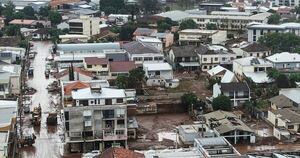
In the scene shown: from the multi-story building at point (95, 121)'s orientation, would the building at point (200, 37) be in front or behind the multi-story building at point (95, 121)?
behind

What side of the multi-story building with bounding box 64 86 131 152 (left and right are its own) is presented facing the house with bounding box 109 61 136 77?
back

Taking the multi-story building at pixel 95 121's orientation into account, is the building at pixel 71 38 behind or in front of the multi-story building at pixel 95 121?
behind

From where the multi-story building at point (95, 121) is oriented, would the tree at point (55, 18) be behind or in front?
behind

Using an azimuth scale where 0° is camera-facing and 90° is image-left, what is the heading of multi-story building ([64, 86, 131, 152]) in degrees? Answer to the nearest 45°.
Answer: approximately 0°

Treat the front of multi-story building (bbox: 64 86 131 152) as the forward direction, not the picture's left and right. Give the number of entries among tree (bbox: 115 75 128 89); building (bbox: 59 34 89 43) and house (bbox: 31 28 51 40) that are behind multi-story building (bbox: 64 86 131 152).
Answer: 3

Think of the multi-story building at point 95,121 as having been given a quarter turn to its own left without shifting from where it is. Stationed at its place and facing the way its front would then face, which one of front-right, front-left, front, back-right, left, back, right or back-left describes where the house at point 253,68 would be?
front-left

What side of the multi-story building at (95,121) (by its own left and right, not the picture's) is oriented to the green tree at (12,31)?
back

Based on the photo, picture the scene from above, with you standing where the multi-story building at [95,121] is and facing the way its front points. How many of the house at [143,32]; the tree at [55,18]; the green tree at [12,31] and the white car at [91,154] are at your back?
3

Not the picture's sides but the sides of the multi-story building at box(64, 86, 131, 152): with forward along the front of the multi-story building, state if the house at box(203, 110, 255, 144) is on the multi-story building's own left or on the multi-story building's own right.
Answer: on the multi-story building's own left

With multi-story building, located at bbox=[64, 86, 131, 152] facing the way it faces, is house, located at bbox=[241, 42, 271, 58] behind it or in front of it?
behind

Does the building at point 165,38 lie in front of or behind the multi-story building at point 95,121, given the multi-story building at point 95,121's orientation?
behind

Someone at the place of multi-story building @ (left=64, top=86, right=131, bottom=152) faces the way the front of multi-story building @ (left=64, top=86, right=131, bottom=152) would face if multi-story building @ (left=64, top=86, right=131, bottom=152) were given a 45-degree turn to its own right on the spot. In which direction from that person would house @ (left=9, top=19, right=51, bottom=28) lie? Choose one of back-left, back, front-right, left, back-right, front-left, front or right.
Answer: back-right

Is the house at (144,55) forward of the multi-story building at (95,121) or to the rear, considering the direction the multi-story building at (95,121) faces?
to the rear

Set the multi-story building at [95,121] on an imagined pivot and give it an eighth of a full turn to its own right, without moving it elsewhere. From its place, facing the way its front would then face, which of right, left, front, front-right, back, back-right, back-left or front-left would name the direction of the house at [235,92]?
back
